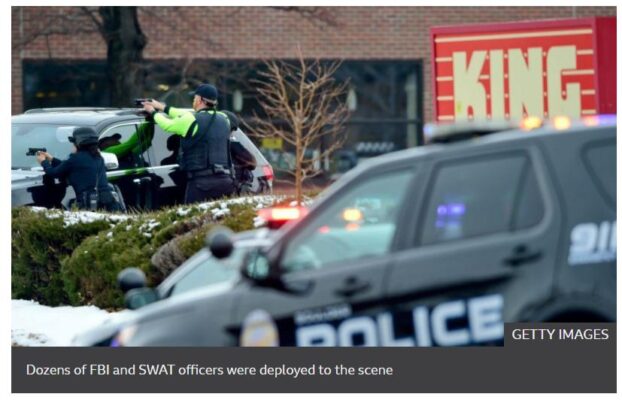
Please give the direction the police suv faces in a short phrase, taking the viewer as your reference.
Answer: facing to the left of the viewer

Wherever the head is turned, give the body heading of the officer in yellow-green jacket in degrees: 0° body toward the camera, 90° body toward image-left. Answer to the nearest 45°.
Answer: approximately 135°

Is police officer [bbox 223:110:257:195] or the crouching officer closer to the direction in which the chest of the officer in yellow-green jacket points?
the crouching officer

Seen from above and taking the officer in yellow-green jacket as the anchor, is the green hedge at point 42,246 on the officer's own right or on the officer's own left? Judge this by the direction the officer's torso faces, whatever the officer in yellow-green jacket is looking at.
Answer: on the officer's own left

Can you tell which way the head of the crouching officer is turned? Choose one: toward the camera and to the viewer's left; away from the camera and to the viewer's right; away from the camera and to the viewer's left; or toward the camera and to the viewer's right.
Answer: away from the camera and to the viewer's left

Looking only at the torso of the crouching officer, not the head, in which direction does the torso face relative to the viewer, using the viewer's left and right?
facing away from the viewer and to the left of the viewer

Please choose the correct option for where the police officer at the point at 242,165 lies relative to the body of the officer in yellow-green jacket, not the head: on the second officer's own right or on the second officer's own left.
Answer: on the second officer's own right

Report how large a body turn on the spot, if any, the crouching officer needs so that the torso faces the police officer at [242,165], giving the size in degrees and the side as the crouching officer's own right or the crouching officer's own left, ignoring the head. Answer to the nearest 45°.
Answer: approximately 135° to the crouching officer's own right

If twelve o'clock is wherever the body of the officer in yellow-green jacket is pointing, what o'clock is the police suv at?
The police suv is roughly at 7 o'clock from the officer in yellow-green jacket.

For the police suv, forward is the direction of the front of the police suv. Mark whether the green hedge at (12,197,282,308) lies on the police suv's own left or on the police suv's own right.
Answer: on the police suv's own right

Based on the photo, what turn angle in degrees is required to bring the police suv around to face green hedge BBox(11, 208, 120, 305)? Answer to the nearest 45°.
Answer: approximately 45° to its right

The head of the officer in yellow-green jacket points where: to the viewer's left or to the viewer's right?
to the viewer's left

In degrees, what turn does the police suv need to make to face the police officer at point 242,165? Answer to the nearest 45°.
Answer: approximately 90° to its right

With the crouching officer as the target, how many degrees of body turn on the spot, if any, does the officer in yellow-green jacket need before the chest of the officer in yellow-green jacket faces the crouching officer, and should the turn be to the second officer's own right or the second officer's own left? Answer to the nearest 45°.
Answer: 0° — they already face them

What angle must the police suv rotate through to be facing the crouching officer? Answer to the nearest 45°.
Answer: approximately 45° to its right
